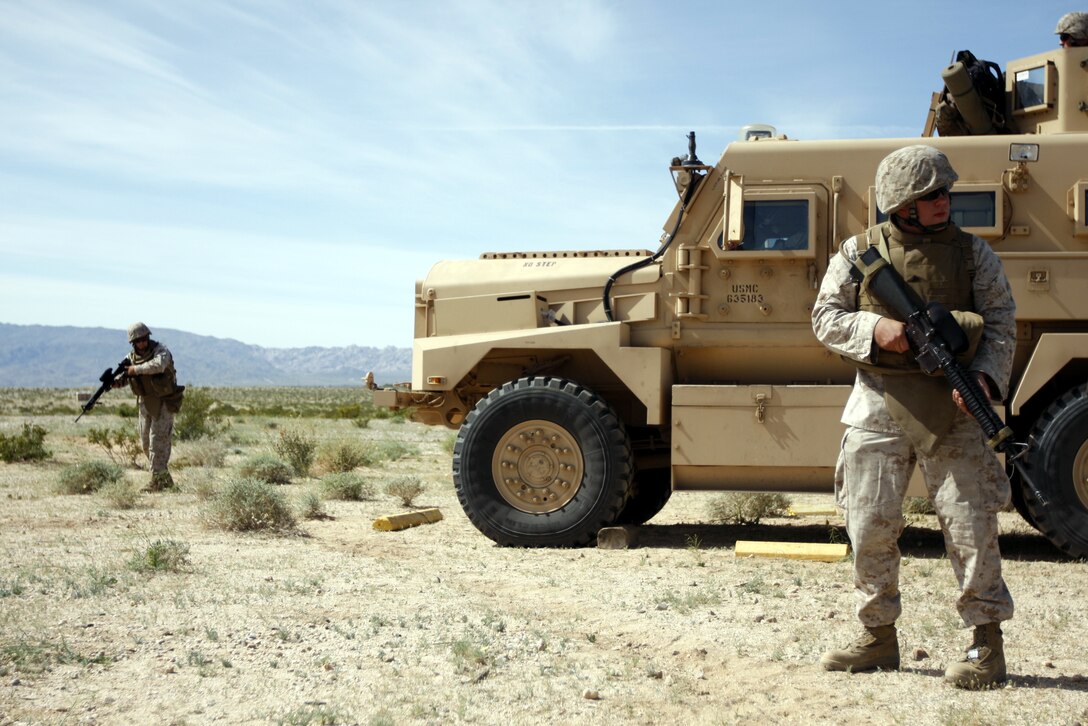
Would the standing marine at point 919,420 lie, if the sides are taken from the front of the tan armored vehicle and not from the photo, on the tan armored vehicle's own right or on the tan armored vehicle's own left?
on the tan armored vehicle's own left

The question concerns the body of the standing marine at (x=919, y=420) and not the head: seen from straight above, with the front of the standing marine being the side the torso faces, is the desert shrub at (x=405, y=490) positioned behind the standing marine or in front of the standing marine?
behind

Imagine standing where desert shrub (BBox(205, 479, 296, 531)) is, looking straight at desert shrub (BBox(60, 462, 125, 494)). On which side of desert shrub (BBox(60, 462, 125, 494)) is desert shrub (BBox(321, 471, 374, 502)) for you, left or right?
right

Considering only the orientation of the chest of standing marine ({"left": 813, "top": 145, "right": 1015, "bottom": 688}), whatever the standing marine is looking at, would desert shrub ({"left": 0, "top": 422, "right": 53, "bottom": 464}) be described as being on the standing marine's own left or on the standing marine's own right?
on the standing marine's own right

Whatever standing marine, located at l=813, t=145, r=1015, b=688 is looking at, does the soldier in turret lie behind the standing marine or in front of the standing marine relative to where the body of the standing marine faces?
behind

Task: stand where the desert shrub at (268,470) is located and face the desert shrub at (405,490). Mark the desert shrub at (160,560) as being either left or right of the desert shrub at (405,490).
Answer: right

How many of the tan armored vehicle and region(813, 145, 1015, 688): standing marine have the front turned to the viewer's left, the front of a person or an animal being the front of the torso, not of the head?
1

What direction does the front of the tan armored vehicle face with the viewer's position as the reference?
facing to the left of the viewer

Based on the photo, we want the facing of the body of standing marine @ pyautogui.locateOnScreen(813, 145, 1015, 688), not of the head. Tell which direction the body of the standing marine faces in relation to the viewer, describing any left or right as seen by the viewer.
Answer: facing the viewer

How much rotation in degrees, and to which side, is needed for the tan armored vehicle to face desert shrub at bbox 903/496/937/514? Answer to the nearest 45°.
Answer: approximately 135° to its right

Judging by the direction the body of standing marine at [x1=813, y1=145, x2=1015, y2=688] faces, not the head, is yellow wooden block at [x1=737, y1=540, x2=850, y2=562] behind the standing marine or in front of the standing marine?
behind

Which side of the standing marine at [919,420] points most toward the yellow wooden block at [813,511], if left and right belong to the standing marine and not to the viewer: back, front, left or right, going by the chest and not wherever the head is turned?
back

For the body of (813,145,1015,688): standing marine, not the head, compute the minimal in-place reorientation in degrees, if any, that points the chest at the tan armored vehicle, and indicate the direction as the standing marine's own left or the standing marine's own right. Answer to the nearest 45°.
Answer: approximately 180°

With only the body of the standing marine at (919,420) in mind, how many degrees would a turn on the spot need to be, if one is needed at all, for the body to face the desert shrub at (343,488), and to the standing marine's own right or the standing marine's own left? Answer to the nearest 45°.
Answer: approximately 135° to the standing marine's own right

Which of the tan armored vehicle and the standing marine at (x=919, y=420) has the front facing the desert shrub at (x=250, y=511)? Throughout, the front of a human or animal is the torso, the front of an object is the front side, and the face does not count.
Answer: the tan armored vehicle

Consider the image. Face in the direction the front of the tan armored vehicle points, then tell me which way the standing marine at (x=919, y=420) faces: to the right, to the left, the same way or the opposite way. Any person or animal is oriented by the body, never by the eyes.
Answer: to the left

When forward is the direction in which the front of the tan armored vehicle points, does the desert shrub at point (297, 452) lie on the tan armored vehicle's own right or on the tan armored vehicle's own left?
on the tan armored vehicle's own right
